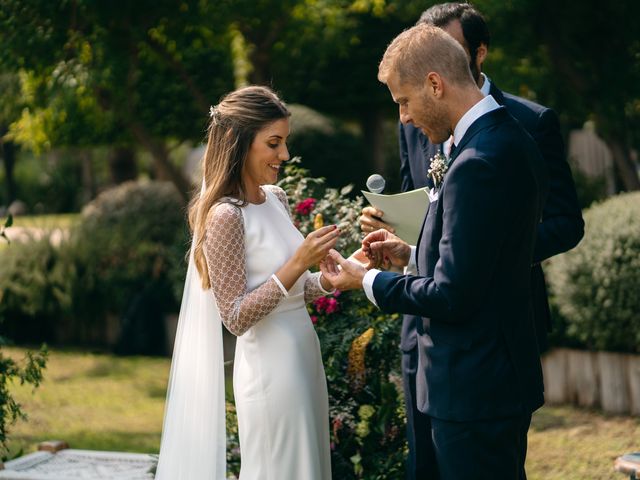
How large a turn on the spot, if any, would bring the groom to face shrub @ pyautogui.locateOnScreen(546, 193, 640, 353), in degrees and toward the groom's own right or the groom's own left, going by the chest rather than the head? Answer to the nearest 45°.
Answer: approximately 90° to the groom's own right

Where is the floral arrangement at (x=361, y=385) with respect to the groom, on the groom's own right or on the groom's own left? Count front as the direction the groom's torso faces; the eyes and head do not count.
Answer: on the groom's own right

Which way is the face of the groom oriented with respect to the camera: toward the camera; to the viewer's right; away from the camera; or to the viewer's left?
to the viewer's left

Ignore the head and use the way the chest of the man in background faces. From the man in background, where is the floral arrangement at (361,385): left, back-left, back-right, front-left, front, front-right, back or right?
right

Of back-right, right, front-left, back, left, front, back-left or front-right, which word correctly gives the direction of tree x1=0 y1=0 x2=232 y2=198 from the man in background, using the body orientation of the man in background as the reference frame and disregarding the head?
right

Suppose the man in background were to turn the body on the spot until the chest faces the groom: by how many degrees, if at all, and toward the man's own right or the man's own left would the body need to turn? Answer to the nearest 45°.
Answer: approximately 45° to the man's own left

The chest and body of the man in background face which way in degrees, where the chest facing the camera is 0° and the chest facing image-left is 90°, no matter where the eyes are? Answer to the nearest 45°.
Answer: approximately 45°

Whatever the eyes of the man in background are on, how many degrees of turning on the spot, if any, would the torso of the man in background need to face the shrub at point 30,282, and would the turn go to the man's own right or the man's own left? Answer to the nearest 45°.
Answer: approximately 90° to the man's own right

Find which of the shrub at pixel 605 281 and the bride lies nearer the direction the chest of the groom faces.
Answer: the bride

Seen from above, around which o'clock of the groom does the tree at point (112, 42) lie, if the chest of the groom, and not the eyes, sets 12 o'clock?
The tree is roughly at 2 o'clock from the groom.

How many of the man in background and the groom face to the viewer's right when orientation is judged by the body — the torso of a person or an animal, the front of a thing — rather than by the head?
0

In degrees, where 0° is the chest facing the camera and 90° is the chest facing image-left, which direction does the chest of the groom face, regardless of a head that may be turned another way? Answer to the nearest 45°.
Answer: approximately 90°

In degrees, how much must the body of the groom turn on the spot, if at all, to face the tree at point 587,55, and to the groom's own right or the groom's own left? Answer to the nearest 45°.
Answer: approximately 90° to the groom's own right
